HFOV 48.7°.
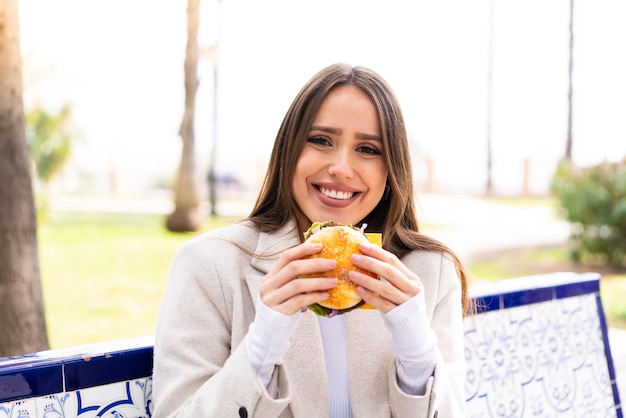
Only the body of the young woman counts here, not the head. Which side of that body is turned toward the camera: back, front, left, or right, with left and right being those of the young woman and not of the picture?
front

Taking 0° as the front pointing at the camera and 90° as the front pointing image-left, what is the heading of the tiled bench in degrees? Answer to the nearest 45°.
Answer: approximately 0°

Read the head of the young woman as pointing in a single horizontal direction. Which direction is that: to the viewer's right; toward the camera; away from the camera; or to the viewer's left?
toward the camera
